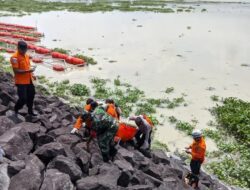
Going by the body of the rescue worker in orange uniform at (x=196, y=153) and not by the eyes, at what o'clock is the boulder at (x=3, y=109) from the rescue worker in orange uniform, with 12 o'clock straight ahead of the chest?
The boulder is roughly at 12 o'clock from the rescue worker in orange uniform.

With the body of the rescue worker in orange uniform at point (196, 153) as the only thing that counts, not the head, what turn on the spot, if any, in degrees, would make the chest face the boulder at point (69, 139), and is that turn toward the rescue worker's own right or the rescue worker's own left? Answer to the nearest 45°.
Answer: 0° — they already face it

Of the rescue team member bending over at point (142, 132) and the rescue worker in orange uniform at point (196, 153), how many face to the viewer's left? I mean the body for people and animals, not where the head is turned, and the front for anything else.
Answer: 2

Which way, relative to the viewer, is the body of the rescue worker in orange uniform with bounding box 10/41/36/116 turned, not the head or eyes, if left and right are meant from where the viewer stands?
facing the viewer and to the right of the viewer

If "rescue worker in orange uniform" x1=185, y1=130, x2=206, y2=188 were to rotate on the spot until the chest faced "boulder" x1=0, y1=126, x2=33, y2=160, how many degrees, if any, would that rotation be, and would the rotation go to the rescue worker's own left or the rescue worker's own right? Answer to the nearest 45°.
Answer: approximately 45° to the rescue worker's own left

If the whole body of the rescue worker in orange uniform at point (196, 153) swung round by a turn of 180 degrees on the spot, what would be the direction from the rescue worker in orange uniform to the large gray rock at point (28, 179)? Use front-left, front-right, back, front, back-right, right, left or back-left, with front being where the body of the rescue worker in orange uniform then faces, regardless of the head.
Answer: back-right

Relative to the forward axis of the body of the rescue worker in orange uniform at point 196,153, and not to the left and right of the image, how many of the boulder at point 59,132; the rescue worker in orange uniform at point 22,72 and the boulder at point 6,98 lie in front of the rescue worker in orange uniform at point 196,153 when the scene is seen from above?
3

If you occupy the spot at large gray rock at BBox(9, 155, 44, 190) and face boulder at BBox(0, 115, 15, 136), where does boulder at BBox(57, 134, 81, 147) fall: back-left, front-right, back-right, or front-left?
front-right

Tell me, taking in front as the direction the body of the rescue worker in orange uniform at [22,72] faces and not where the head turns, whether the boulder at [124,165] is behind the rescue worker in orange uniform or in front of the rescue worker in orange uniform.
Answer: in front

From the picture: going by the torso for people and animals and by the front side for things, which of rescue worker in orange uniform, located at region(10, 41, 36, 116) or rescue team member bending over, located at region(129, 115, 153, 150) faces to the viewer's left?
the rescue team member bending over

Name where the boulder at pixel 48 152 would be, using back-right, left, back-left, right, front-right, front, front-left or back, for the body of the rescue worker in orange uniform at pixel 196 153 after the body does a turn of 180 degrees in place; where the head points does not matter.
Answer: back-right

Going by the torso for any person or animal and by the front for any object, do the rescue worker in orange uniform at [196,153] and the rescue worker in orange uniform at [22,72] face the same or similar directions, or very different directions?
very different directions

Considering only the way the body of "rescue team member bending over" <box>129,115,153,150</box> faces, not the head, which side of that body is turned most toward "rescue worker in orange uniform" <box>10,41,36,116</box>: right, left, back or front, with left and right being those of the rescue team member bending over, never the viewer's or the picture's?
front

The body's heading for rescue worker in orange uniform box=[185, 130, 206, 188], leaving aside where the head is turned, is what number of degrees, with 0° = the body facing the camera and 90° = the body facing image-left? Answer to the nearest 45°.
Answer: approximately 90°

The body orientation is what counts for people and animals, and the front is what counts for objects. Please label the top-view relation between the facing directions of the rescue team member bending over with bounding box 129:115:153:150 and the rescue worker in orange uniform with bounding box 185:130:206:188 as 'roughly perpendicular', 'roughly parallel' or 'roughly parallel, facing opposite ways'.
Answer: roughly parallel

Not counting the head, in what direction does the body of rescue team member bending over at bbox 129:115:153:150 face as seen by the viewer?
to the viewer's left
